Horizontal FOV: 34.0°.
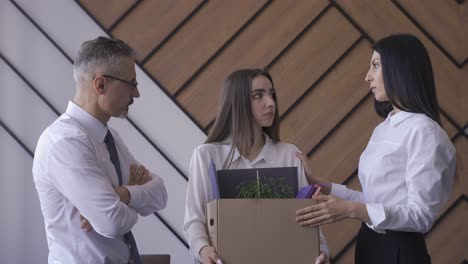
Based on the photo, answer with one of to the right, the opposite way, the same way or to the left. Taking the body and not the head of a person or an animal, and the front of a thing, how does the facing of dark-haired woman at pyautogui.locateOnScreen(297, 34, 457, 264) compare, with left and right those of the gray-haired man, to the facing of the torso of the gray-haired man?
the opposite way

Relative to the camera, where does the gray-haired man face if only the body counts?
to the viewer's right

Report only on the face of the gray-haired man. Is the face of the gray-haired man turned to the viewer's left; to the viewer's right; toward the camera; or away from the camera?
to the viewer's right

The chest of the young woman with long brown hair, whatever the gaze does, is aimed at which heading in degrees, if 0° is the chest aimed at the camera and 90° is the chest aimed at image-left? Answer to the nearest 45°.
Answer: approximately 0°

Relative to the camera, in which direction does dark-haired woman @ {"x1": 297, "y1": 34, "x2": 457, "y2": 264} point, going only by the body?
to the viewer's left

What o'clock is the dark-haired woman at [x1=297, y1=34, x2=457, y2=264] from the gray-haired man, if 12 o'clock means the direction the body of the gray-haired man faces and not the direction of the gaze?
The dark-haired woman is roughly at 12 o'clock from the gray-haired man.

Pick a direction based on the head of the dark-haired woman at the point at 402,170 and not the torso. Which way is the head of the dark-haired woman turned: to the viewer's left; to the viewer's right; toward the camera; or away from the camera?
to the viewer's left

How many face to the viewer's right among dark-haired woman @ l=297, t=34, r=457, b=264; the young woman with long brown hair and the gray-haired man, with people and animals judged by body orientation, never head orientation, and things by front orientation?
1

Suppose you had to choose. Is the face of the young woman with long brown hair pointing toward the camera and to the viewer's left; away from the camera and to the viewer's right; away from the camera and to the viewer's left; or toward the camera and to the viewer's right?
toward the camera and to the viewer's right

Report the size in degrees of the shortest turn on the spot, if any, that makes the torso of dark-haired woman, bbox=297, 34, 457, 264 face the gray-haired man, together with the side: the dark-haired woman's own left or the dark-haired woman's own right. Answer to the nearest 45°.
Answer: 0° — they already face them
